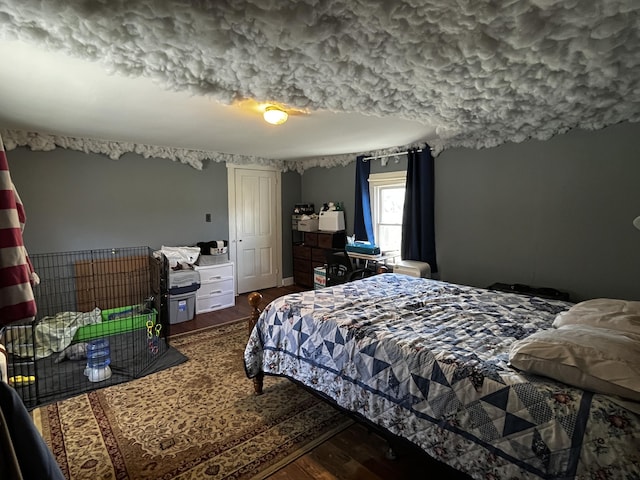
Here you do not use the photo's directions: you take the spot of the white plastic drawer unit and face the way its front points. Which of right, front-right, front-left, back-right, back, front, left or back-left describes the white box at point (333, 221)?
front-left

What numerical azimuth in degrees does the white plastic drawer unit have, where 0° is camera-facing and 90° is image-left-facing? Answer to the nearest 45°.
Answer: approximately 315°

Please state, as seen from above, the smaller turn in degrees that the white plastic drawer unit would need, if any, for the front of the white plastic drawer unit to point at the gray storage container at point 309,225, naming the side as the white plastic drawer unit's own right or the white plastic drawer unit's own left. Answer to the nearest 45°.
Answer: approximately 90° to the white plastic drawer unit's own left

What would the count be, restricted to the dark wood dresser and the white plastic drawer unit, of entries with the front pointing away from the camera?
0

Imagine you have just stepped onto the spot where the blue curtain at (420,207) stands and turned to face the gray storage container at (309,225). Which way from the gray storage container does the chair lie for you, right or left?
left

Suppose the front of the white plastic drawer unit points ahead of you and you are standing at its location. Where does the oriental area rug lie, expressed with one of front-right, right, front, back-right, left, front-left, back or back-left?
front-right

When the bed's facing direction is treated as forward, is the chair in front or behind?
in front

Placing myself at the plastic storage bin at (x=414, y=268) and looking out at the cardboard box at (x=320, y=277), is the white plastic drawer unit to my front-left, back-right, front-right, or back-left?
front-left

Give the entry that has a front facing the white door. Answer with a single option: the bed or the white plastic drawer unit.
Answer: the bed

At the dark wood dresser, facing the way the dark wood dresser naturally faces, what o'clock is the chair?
The chair is roughly at 10 o'clock from the dark wood dresser.

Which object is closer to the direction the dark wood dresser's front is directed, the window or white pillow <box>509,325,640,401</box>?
the white pillow

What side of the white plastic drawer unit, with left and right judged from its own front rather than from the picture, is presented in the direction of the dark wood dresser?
left

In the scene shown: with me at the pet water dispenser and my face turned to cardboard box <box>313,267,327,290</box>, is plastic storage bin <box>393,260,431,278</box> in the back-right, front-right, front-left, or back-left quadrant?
front-right

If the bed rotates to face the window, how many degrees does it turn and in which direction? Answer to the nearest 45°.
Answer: approximately 45° to its right

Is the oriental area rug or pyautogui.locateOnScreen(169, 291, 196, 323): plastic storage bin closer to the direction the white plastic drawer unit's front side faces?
the oriental area rug

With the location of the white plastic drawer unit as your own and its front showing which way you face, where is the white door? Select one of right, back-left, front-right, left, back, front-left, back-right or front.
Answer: left

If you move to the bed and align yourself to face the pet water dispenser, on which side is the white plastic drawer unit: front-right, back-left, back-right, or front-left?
front-right

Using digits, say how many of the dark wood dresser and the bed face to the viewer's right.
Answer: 0

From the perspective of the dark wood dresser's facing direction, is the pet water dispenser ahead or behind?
ahead
